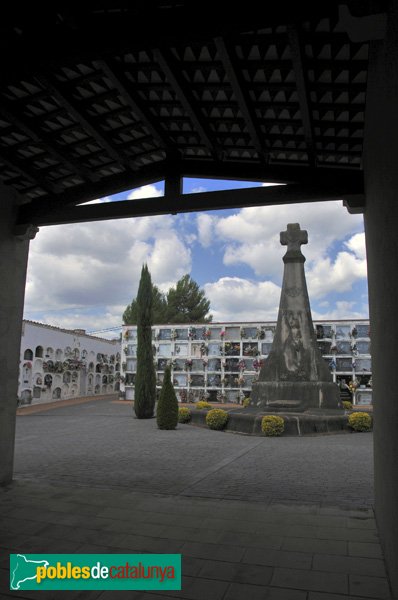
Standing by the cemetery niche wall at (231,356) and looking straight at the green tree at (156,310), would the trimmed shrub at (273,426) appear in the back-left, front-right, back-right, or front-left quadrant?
back-left

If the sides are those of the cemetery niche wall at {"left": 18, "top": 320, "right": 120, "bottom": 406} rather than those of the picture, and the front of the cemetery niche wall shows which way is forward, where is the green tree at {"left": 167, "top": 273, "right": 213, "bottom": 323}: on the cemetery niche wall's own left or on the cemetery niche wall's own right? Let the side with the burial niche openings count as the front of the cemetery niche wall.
on the cemetery niche wall's own left

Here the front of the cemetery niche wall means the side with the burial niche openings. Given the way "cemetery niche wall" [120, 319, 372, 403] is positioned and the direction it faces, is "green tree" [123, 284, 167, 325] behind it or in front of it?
behind

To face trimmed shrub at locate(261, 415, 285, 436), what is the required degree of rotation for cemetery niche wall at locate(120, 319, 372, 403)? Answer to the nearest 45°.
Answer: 0° — it already faces it

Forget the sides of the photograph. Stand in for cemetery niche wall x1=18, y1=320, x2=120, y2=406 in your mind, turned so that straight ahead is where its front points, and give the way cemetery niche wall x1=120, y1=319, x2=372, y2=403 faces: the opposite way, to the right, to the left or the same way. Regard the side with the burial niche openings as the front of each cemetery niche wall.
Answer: to the right

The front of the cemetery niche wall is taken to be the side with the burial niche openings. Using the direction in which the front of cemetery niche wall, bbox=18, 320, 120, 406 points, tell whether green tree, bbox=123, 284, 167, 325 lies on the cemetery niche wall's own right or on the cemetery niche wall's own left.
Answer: on the cemetery niche wall's own left

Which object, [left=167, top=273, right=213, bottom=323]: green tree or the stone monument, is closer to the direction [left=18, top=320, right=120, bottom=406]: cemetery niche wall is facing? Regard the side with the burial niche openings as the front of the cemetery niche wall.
the stone monument

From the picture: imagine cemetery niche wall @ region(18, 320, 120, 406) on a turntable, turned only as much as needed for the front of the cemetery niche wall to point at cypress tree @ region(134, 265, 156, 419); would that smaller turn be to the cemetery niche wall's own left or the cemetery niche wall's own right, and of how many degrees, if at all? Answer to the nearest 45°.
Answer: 0° — it already faces it

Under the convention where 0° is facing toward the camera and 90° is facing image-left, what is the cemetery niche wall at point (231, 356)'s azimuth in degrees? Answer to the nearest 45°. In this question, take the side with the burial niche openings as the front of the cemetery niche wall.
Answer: approximately 0°
